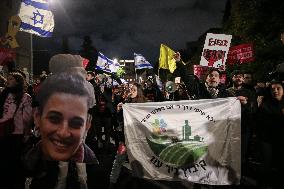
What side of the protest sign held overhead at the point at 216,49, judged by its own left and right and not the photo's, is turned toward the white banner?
front

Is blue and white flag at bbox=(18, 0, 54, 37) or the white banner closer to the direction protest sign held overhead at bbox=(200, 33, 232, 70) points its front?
the white banner

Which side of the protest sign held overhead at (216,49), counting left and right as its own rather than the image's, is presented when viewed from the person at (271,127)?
left

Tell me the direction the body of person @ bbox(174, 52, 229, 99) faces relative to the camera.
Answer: toward the camera

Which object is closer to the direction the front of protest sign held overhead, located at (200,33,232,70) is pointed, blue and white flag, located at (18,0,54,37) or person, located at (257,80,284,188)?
the person

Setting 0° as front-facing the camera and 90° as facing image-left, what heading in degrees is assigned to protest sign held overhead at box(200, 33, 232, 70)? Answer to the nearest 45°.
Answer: approximately 0°

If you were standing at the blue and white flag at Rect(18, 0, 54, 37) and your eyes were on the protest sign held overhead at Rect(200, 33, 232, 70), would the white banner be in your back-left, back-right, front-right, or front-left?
front-right

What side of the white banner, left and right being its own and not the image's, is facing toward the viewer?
front
